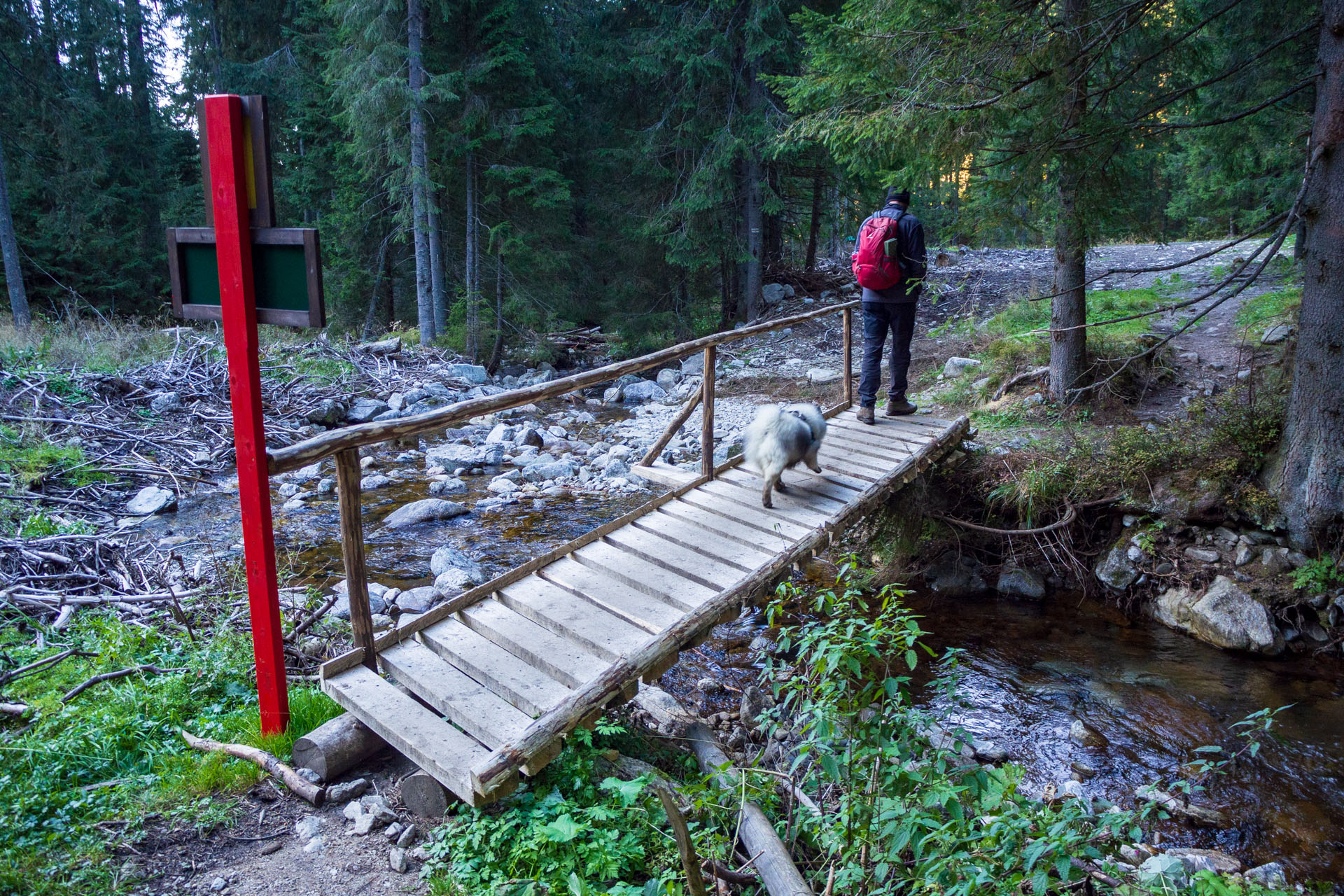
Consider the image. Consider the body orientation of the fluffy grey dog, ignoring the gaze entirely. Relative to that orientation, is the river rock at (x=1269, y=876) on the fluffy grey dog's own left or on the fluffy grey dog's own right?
on the fluffy grey dog's own right

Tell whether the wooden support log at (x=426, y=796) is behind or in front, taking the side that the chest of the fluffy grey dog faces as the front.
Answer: behind

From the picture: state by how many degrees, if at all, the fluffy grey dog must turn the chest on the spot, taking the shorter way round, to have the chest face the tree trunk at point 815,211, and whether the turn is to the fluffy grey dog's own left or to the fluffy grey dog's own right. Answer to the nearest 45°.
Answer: approximately 45° to the fluffy grey dog's own left

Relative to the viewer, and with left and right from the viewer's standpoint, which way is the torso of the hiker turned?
facing away from the viewer and to the right of the viewer

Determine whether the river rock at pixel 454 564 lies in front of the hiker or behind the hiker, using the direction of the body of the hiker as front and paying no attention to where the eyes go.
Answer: behind

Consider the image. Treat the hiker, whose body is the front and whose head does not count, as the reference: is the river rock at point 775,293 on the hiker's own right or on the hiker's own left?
on the hiker's own left

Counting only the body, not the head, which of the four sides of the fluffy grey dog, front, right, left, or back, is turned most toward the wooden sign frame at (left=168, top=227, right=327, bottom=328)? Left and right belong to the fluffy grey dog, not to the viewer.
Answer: back

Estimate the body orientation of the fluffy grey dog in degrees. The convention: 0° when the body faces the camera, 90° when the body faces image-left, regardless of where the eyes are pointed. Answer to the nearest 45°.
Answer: approximately 225°

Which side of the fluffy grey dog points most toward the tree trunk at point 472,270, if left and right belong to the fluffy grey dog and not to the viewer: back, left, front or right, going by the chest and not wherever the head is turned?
left

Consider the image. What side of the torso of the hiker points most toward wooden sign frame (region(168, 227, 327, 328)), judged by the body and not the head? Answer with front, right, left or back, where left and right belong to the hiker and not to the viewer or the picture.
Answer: back

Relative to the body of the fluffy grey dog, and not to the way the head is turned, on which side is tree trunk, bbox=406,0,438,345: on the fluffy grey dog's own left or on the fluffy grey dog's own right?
on the fluffy grey dog's own left

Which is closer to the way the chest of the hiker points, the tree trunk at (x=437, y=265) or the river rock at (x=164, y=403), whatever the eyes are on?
the tree trunk
